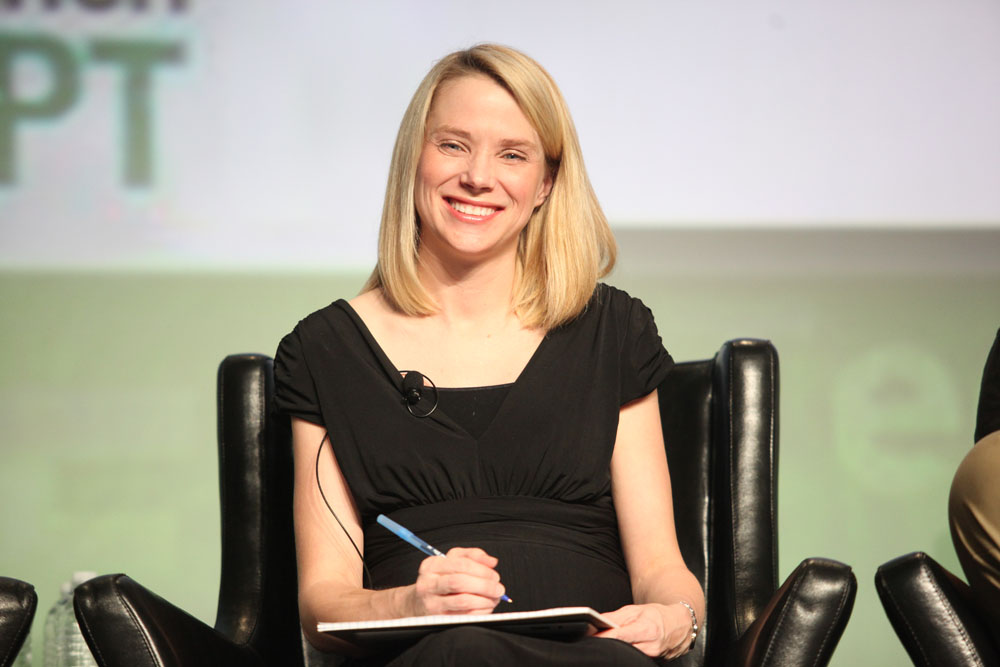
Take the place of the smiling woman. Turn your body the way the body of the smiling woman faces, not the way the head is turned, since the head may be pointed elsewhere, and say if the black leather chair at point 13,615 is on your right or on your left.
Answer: on your right

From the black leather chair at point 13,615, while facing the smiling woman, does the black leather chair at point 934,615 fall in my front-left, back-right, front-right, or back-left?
front-right

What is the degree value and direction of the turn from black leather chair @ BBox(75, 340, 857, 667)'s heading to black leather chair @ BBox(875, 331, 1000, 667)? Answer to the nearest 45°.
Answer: approximately 45° to its left

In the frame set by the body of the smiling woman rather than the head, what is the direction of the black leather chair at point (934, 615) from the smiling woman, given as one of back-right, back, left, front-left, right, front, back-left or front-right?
front-left

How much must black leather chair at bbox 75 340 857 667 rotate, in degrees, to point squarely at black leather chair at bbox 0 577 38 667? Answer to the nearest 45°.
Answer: approximately 45° to its right

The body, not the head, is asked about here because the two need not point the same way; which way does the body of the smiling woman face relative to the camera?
toward the camera

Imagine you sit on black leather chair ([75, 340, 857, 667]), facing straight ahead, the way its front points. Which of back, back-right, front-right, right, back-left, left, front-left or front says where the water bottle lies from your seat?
back-right

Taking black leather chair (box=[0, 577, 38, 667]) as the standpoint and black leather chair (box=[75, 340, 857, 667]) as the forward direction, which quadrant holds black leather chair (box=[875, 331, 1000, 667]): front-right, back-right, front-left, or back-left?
front-right

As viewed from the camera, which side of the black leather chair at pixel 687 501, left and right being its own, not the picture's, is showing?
front
